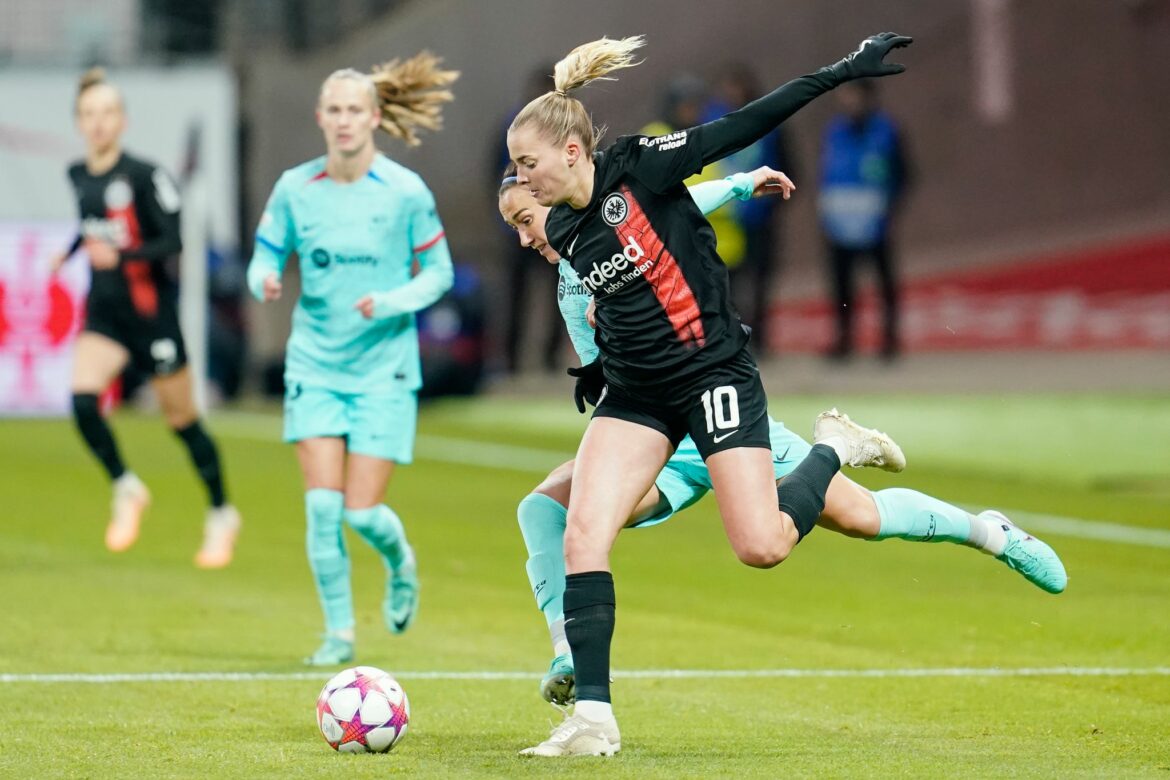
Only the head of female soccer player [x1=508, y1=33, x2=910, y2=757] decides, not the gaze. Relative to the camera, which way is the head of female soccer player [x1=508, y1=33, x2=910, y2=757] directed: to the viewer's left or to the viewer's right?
to the viewer's left

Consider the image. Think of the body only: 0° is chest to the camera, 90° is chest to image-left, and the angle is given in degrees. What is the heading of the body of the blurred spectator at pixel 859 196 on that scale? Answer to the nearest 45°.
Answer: approximately 0°

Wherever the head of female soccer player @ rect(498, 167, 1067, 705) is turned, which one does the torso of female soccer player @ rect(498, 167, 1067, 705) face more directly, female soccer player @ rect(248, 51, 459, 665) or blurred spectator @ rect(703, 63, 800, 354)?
the female soccer player

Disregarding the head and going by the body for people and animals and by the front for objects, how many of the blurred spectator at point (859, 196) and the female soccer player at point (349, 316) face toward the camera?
2

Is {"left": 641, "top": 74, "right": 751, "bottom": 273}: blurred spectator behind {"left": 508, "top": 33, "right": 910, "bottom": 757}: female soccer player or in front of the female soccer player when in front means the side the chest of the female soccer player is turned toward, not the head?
behind

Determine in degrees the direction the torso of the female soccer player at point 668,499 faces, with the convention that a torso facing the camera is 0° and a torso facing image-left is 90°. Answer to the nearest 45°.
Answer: approximately 45°

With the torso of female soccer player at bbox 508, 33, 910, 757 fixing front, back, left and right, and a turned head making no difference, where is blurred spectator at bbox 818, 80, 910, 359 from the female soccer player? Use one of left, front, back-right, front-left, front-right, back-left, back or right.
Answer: back-right

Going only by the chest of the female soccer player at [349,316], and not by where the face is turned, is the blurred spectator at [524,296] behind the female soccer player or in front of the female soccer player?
behind

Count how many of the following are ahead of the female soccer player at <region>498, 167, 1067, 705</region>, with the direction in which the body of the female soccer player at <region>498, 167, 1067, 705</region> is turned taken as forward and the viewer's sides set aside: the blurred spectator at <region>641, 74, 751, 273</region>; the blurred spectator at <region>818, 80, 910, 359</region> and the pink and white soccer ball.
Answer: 1

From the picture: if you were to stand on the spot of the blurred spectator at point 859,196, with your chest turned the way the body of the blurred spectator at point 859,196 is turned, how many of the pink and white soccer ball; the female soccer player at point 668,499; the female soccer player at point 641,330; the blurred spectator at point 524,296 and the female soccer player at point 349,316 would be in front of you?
4

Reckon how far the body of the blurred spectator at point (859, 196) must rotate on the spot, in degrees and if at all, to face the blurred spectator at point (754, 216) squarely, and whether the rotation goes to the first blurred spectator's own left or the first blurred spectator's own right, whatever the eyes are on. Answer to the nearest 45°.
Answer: approximately 135° to the first blurred spectator's own right
